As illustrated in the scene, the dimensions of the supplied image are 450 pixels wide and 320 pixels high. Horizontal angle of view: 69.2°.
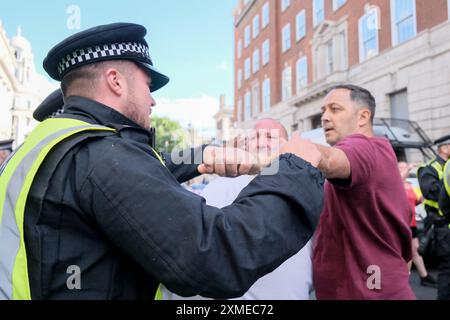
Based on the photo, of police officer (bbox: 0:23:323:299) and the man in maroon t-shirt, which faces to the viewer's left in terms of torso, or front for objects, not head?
the man in maroon t-shirt

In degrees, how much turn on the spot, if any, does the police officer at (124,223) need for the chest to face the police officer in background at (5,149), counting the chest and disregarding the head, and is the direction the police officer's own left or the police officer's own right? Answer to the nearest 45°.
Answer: approximately 90° to the police officer's own left

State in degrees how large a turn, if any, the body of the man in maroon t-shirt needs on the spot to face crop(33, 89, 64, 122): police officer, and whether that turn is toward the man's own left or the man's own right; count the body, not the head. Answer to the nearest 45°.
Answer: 0° — they already face them

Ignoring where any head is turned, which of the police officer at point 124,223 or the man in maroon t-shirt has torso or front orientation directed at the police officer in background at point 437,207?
the police officer

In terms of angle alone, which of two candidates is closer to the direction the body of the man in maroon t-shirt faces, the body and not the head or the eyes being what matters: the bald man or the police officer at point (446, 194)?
the bald man

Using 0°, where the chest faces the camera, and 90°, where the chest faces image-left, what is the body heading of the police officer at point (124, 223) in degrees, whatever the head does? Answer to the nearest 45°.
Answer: approximately 225°

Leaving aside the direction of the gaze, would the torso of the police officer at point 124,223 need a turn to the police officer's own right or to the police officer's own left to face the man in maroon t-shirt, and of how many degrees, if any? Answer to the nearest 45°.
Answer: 0° — they already face them

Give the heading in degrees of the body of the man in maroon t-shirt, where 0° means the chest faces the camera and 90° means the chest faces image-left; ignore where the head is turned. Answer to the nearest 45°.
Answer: approximately 90°

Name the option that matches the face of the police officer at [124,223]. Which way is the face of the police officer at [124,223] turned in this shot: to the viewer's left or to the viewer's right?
to the viewer's right

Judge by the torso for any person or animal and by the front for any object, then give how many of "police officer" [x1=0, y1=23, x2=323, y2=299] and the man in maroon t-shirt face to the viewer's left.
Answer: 1
